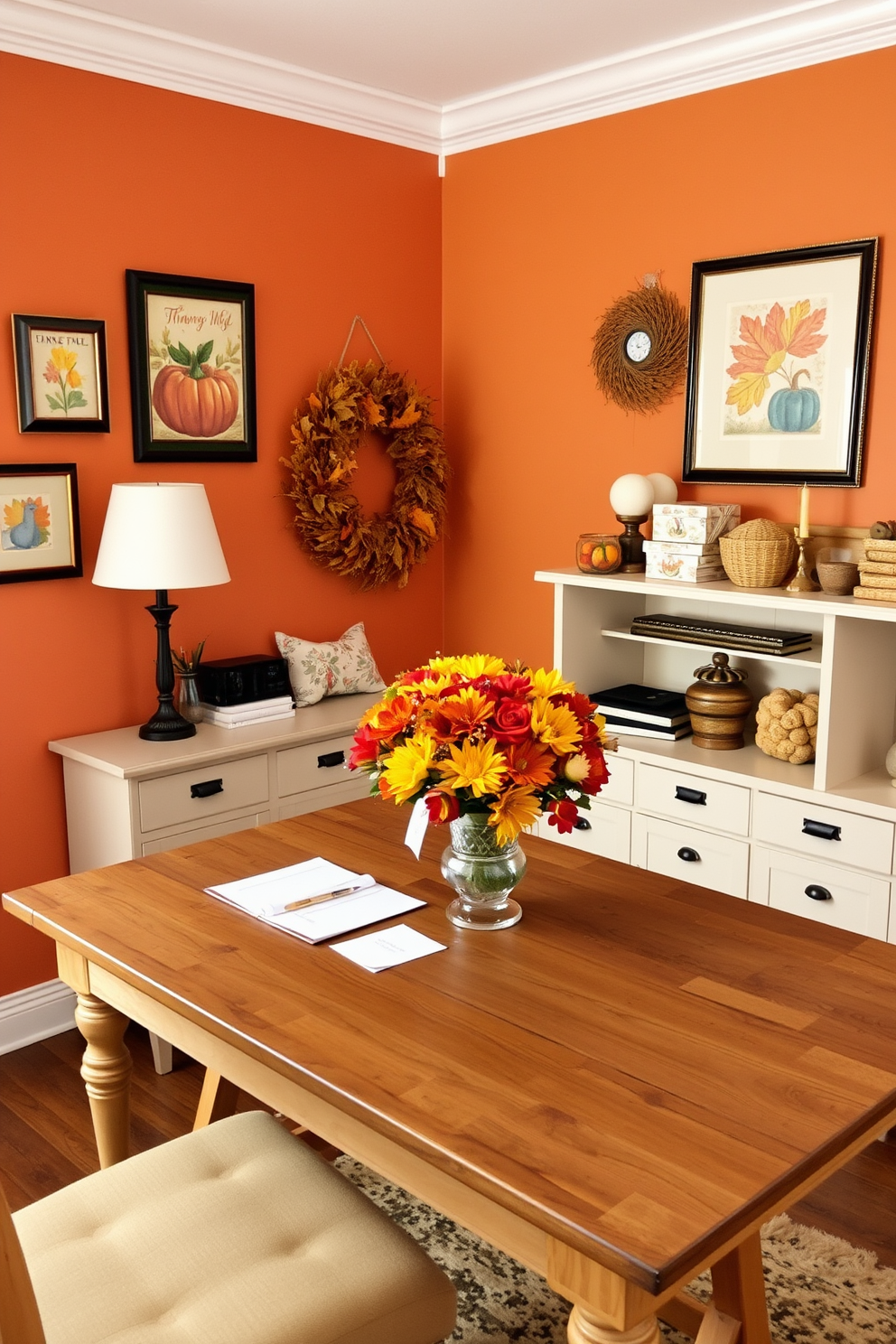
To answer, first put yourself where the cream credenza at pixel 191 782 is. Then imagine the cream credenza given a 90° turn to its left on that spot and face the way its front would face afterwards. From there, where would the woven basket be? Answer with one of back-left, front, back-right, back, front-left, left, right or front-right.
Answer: front-right

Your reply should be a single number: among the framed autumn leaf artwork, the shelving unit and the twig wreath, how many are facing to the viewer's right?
0

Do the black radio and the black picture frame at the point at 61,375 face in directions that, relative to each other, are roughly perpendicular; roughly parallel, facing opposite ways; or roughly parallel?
roughly parallel

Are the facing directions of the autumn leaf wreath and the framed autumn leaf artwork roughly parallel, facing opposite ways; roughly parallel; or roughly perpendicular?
roughly perpendicular

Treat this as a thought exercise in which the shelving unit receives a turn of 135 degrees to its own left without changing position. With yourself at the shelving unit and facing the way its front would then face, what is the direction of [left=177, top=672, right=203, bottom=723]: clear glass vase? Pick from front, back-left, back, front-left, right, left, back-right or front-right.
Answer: back

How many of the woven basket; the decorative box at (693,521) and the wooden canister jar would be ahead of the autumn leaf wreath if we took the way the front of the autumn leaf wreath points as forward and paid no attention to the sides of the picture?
3

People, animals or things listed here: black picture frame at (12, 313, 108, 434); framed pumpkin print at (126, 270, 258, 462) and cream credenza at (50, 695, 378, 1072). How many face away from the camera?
0

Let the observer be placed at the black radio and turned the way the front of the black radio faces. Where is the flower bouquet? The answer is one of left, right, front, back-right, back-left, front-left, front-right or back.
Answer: front-right

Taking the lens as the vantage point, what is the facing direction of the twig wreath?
facing the viewer and to the left of the viewer

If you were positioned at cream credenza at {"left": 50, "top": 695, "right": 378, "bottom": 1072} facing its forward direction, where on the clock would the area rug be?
The area rug is roughly at 12 o'clock from the cream credenza.

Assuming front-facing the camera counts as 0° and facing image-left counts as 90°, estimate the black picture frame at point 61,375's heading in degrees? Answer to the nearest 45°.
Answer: approximately 315°

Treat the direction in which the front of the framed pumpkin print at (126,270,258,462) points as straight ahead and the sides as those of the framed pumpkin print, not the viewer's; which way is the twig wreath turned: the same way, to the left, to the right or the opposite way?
to the right

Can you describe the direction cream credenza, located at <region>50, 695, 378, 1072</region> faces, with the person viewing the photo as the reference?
facing the viewer and to the right of the viewer

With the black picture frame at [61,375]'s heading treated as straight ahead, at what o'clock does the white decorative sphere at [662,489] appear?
The white decorative sphere is roughly at 11 o'clock from the black picture frame.

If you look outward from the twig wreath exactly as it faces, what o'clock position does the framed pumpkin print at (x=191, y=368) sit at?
The framed pumpkin print is roughly at 1 o'clock from the twig wreath.

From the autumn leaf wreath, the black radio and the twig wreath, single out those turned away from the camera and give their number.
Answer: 0
